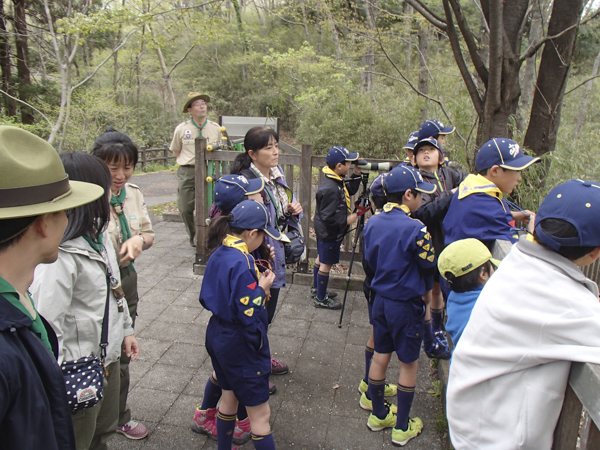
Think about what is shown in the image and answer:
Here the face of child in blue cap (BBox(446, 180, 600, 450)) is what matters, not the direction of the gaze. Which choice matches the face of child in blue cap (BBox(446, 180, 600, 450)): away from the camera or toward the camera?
away from the camera

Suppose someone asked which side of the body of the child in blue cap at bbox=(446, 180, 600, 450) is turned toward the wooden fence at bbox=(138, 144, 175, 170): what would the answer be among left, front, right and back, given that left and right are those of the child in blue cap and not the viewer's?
left

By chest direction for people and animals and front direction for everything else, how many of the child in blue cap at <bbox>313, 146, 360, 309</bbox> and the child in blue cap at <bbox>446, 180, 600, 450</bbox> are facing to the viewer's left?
0

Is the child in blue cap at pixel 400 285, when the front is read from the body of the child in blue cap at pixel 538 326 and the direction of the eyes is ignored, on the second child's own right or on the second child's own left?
on the second child's own left

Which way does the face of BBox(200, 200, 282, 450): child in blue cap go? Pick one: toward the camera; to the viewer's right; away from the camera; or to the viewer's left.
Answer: to the viewer's right

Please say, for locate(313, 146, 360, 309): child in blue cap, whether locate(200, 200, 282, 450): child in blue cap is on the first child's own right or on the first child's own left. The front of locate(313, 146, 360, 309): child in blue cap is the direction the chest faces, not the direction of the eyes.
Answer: on the first child's own right

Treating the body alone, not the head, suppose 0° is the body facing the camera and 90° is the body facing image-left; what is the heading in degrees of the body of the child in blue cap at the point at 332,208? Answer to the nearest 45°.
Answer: approximately 270°

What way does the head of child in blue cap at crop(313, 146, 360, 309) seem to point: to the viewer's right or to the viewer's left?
to the viewer's right

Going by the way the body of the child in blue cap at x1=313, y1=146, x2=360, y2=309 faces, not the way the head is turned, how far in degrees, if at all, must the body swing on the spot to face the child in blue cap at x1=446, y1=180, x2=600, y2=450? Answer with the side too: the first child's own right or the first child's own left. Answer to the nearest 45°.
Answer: approximately 90° to the first child's own right

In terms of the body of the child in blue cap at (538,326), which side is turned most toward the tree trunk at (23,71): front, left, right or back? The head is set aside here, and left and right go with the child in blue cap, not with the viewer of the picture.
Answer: left

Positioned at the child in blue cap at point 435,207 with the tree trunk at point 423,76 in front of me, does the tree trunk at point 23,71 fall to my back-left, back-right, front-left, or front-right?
front-left

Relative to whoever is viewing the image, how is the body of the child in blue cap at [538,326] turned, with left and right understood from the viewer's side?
facing away from the viewer and to the right of the viewer

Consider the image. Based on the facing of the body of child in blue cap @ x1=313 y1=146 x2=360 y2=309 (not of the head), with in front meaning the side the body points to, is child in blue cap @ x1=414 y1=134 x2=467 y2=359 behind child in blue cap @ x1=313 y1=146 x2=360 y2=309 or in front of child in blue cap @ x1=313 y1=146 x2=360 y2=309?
in front

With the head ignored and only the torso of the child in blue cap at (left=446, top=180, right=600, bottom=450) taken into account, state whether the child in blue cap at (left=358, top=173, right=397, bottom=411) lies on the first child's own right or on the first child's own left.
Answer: on the first child's own left

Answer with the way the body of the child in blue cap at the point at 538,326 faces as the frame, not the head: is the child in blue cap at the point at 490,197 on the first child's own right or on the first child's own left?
on the first child's own left
